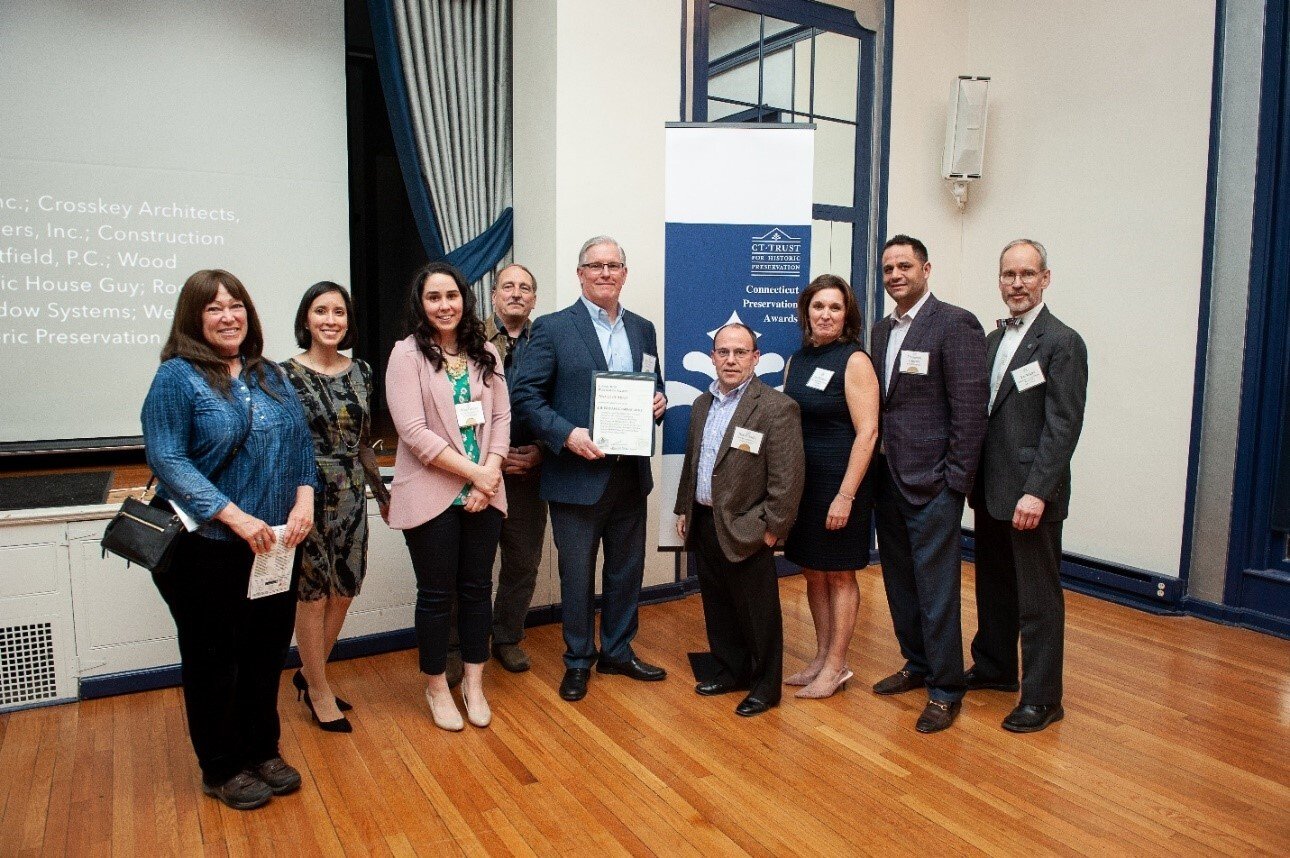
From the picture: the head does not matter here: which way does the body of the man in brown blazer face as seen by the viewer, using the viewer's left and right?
facing the viewer and to the left of the viewer

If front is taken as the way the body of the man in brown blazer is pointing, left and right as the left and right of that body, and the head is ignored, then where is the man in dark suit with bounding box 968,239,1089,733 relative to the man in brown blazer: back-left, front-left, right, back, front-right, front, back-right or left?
back-left

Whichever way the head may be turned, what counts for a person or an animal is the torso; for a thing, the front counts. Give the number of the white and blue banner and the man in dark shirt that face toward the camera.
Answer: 2

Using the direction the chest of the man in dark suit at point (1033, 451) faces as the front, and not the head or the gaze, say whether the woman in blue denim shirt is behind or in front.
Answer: in front

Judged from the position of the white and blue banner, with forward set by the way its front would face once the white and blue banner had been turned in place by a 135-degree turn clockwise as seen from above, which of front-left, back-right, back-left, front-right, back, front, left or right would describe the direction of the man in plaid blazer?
back

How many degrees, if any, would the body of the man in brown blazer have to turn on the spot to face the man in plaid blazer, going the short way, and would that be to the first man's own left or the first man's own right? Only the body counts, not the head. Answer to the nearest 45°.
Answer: approximately 135° to the first man's own left

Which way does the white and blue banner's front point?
toward the camera

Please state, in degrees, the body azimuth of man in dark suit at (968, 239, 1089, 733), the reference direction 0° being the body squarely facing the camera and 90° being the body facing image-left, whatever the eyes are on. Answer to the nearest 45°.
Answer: approximately 45°

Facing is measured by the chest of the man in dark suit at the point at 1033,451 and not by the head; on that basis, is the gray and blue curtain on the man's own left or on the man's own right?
on the man's own right

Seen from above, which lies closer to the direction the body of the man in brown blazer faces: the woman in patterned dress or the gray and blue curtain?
the woman in patterned dress

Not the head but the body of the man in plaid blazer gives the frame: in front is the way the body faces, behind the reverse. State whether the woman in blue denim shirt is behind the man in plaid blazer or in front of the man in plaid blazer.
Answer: in front
